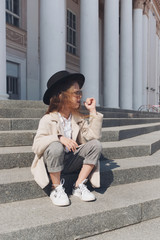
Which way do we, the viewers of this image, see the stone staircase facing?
facing the viewer and to the right of the viewer

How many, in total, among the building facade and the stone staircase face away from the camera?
0

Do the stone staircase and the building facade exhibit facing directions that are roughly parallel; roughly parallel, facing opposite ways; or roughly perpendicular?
roughly parallel

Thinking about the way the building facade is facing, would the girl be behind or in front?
in front

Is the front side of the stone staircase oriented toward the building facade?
no

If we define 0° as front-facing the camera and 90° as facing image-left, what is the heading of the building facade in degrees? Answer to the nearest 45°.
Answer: approximately 315°
